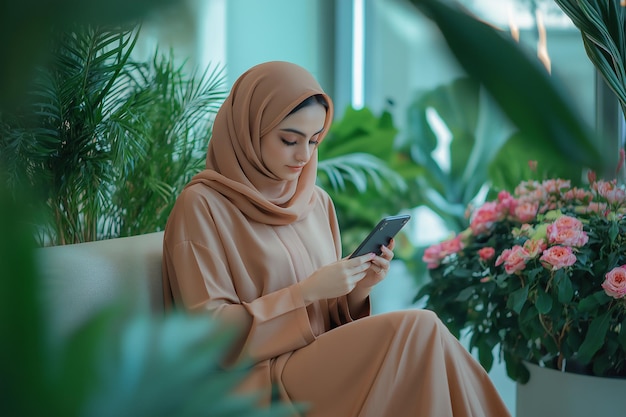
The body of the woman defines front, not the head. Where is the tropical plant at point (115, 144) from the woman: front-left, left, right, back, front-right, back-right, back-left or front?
back

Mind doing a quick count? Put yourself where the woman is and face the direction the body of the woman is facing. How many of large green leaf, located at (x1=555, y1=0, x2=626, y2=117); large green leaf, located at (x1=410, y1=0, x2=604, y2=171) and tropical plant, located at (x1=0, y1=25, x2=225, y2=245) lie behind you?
1

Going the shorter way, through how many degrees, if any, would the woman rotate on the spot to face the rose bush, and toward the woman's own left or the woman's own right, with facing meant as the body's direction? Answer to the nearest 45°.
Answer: approximately 90° to the woman's own left

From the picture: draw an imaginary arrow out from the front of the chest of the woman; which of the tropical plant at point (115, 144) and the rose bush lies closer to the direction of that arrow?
the rose bush

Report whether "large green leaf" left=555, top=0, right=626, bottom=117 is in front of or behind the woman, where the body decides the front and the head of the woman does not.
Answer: in front

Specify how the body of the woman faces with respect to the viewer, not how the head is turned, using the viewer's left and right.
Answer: facing the viewer and to the right of the viewer

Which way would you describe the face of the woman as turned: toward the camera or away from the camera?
toward the camera
